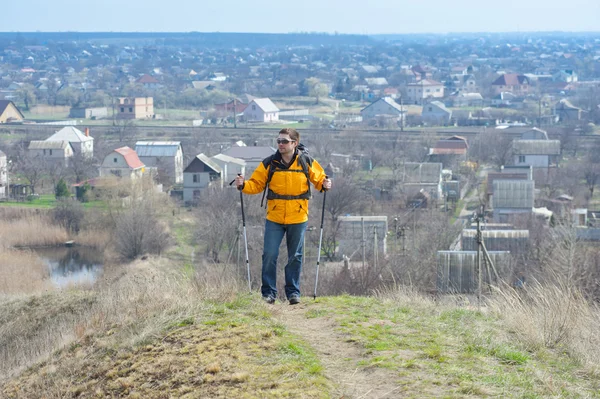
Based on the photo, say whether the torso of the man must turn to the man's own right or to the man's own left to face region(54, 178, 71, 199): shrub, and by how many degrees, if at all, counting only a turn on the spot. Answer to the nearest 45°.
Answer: approximately 180°

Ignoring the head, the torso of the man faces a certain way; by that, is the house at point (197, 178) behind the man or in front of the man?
behind

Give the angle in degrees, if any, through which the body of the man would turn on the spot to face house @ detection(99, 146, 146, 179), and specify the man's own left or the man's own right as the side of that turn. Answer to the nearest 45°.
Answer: approximately 180°

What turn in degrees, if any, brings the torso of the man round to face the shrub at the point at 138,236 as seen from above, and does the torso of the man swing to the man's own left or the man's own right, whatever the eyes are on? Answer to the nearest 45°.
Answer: approximately 180°

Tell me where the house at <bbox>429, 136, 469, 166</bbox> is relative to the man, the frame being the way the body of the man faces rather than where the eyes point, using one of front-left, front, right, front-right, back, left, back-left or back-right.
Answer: back

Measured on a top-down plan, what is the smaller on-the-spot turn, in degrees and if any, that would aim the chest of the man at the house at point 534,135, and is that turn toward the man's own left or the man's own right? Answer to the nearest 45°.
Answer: approximately 180°

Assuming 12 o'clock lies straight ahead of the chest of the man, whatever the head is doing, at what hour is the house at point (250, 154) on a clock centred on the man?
The house is roughly at 6 o'clock from the man.

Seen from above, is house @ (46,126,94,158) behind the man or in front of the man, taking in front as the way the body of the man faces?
behind

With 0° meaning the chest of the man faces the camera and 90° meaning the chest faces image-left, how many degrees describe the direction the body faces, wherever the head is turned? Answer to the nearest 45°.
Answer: approximately 0°

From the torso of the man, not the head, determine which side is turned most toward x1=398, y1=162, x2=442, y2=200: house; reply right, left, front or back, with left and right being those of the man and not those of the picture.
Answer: back

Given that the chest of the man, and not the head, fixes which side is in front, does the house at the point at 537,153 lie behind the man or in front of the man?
behind

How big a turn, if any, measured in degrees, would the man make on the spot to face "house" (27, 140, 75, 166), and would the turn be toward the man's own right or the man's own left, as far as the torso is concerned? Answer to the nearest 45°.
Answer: approximately 180°

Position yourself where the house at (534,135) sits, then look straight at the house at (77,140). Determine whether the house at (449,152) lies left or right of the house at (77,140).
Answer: left
